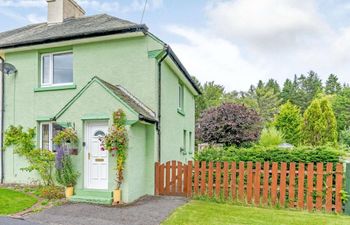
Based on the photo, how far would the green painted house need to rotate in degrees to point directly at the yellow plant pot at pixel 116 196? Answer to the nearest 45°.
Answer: approximately 45° to its left

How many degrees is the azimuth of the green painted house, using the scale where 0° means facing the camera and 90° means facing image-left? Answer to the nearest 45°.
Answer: approximately 45°

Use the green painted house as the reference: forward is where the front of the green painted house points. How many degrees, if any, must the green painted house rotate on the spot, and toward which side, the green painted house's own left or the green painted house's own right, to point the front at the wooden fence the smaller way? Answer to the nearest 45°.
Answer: approximately 90° to the green painted house's own left

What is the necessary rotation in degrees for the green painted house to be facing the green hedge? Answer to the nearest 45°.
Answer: approximately 90° to its left

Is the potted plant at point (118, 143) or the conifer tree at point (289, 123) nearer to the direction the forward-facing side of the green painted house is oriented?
the potted plant
